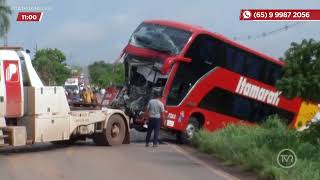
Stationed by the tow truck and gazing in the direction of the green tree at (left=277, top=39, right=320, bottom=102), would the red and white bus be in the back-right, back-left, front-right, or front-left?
front-left

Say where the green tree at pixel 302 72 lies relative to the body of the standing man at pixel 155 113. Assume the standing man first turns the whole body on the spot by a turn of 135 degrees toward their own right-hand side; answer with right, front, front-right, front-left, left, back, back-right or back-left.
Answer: left

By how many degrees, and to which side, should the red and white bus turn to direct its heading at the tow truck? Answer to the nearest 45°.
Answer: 0° — it already faces it

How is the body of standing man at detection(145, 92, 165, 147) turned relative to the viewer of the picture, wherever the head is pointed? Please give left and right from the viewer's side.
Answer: facing away from the viewer

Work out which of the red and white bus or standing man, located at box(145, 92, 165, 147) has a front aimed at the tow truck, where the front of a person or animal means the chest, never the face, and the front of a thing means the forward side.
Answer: the red and white bus

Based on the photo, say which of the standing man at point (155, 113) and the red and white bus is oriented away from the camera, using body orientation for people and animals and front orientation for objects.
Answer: the standing man

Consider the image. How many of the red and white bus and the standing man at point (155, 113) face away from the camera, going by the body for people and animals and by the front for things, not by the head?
1

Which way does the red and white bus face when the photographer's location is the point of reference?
facing the viewer and to the left of the viewer
